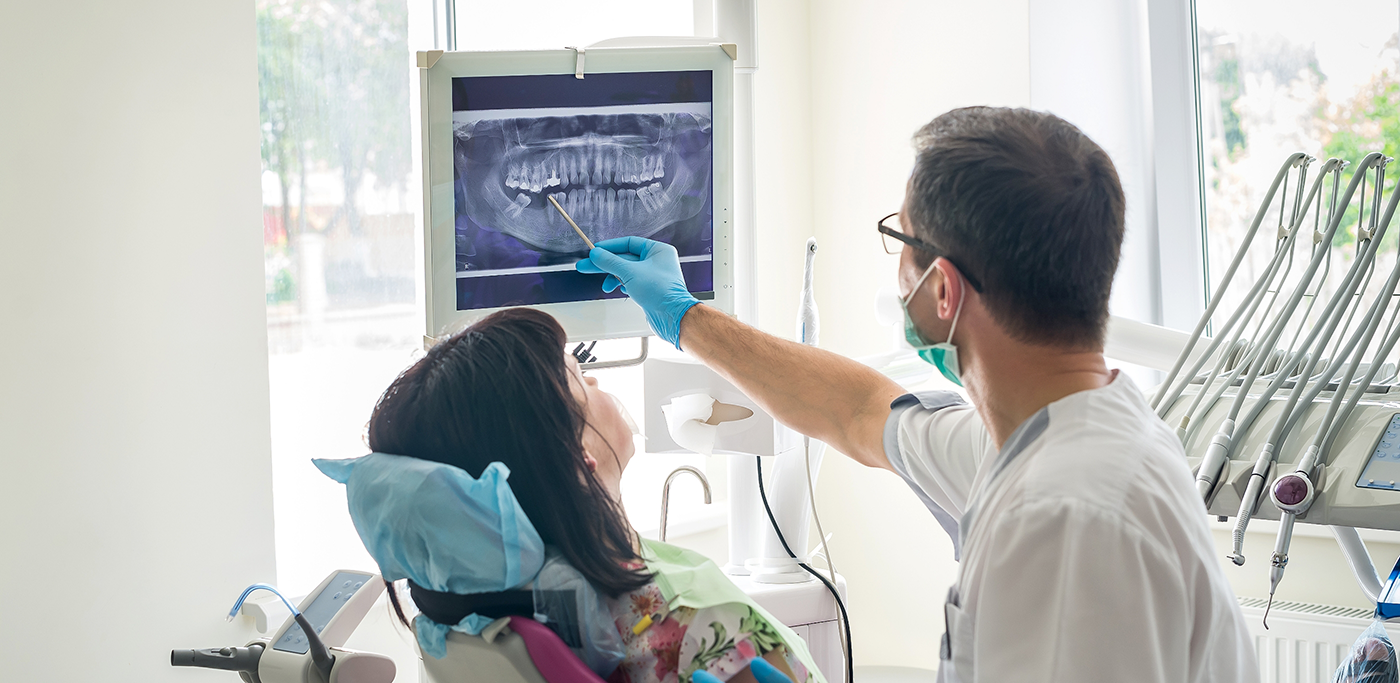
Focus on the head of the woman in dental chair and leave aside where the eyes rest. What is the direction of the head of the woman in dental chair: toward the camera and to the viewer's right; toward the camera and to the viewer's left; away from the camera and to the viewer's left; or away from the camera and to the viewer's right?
away from the camera and to the viewer's right

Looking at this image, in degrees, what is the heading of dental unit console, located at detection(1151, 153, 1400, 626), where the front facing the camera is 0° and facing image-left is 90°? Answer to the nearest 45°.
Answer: approximately 45°

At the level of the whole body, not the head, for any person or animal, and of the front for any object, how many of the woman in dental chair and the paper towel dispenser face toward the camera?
1

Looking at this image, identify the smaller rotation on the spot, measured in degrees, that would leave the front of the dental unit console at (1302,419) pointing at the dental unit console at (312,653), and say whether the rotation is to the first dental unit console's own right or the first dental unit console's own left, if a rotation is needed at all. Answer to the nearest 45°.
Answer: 0° — it already faces it

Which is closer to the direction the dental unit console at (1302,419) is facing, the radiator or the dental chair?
the dental chair

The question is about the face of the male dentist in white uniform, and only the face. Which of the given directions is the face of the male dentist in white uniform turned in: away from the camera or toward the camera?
away from the camera
